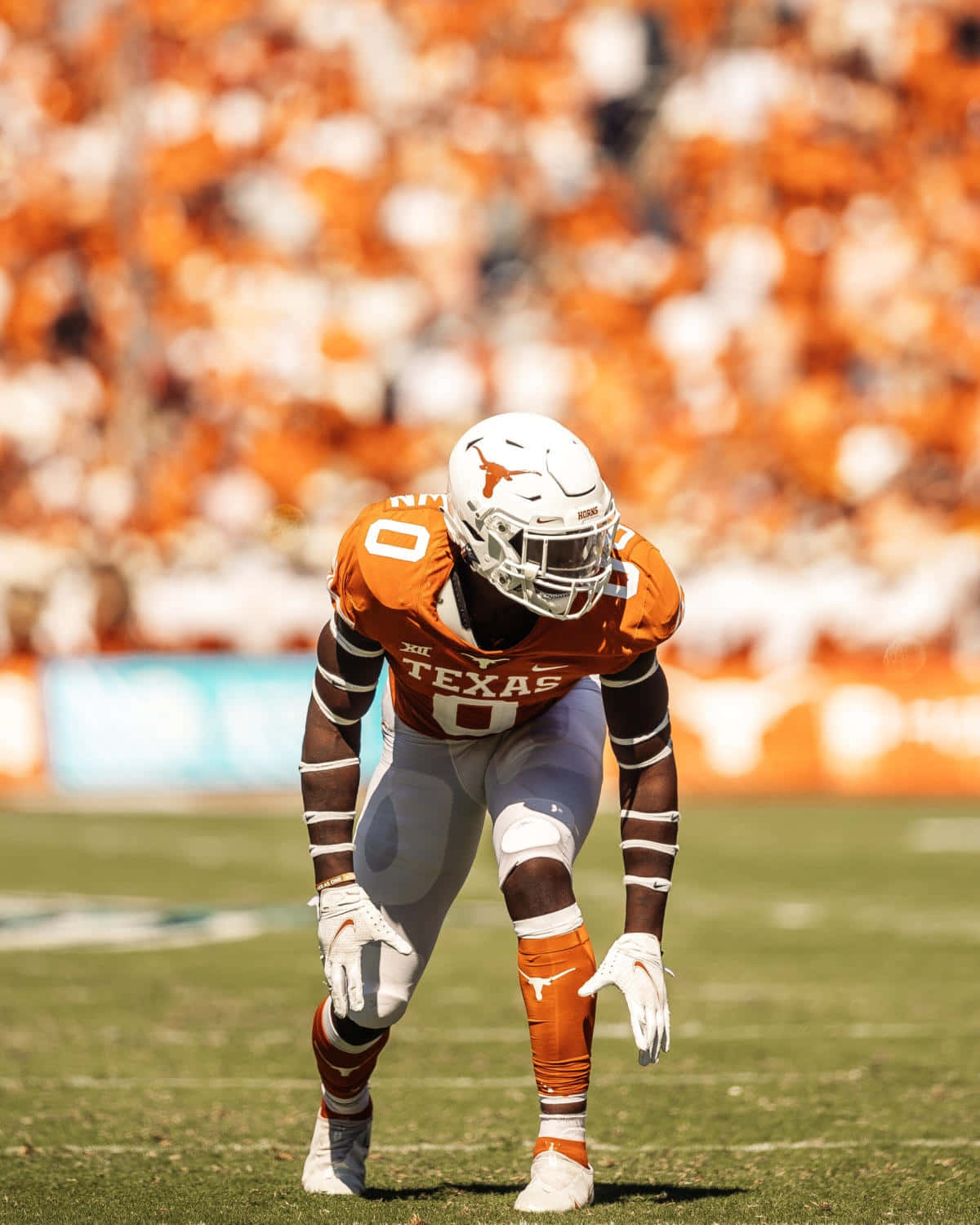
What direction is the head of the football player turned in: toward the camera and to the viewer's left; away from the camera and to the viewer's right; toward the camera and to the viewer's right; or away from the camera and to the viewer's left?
toward the camera and to the viewer's right

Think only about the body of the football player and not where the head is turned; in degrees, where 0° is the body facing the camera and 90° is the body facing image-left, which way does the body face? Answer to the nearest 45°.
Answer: approximately 0°
